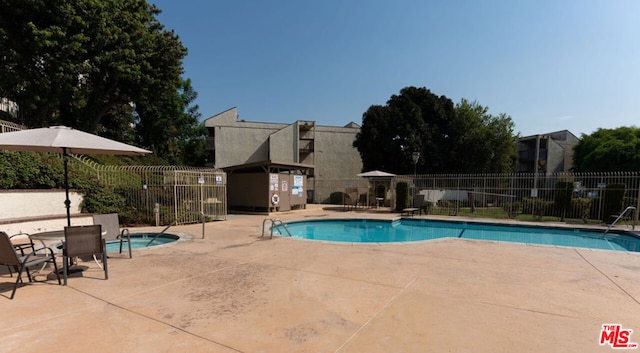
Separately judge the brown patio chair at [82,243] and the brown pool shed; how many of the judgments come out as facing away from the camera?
1

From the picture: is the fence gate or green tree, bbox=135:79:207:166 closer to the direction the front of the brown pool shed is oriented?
the fence gate

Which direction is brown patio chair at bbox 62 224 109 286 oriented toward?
away from the camera

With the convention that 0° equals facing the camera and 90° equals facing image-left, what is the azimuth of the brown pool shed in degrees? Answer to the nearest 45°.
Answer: approximately 315°

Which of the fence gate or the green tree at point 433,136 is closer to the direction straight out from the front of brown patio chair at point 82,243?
the fence gate

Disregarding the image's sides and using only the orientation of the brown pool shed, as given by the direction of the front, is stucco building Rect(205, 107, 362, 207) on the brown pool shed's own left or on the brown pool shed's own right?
on the brown pool shed's own left

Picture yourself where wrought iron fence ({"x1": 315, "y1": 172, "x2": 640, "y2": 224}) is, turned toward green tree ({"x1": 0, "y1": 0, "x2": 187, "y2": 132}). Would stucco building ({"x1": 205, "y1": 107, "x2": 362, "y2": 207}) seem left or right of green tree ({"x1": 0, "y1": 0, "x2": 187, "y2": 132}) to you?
right

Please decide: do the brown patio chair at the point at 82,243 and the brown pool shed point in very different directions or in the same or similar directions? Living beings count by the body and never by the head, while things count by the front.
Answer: very different directions

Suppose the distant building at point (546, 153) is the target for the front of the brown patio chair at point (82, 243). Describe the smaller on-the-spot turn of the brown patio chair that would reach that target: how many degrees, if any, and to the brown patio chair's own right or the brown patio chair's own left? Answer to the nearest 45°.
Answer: approximately 90° to the brown patio chair's own right

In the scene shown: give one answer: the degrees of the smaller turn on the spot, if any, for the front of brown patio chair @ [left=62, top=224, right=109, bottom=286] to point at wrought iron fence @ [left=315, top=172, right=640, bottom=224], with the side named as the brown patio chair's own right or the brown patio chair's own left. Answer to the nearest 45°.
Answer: approximately 90° to the brown patio chair's own right

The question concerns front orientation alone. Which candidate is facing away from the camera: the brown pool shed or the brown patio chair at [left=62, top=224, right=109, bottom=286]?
the brown patio chair
